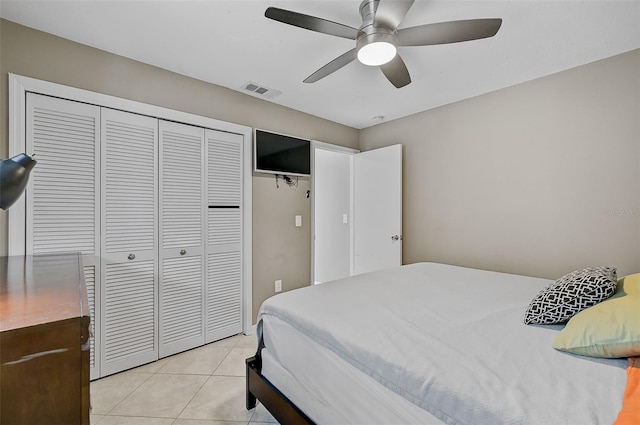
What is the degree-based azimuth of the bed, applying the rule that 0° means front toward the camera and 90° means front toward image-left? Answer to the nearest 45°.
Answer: approximately 135°

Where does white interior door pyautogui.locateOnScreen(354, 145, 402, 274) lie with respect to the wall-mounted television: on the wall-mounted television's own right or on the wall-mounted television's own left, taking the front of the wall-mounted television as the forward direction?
on the wall-mounted television's own left

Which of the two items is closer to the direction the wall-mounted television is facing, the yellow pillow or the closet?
the yellow pillow

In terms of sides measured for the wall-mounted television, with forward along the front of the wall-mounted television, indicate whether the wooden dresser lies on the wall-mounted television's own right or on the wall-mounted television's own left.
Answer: on the wall-mounted television's own right

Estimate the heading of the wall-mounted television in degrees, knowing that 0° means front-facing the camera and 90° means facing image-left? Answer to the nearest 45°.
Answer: approximately 315°

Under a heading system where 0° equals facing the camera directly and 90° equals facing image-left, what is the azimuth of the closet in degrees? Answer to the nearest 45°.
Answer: approximately 315°
